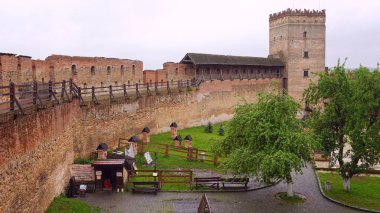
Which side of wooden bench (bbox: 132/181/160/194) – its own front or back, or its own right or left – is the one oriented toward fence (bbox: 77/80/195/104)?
back

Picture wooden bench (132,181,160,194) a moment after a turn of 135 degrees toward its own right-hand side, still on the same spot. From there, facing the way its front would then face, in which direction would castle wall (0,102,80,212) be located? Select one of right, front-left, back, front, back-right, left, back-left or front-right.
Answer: left

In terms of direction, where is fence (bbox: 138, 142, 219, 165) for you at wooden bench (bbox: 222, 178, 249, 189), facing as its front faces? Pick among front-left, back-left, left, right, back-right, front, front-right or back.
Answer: back-right

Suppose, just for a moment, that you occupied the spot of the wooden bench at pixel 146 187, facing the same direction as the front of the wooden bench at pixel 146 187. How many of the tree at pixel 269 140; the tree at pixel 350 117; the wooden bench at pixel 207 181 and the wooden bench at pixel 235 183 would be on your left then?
4

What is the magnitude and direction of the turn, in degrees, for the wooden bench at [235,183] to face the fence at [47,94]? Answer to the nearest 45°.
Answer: approximately 90° to its right

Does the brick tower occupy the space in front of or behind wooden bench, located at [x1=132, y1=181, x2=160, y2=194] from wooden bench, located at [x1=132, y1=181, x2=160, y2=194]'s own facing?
behind

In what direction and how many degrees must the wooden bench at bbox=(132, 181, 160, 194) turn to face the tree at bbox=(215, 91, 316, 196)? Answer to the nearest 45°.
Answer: approximately 90° to its left

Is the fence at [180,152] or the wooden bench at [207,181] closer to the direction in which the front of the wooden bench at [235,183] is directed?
the wooden bench

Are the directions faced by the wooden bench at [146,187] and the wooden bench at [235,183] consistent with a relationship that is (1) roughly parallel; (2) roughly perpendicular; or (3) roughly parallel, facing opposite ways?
roughly parallel

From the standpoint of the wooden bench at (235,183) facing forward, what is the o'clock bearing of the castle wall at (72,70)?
The castle wall is roughly at 4 o'clock from the wooden bench.

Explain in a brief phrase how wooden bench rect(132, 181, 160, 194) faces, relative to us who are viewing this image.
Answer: facing the viewer

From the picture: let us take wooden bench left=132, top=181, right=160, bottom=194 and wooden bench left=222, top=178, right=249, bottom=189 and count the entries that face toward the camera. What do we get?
2

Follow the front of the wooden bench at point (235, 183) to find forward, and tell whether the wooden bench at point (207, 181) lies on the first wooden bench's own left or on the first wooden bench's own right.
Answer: on the first wooden bench's own right

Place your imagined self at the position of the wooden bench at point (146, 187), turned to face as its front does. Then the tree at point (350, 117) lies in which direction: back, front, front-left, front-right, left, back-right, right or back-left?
left

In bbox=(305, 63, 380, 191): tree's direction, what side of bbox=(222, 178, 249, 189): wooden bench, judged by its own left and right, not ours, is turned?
left

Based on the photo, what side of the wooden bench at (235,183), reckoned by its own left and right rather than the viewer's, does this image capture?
front
